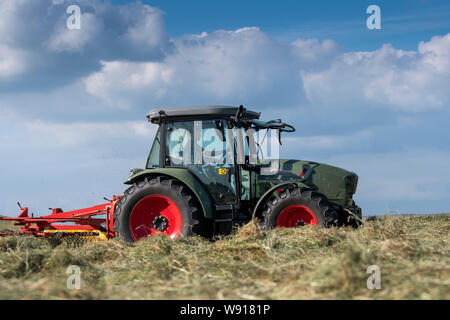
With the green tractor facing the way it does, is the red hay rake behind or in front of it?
behind

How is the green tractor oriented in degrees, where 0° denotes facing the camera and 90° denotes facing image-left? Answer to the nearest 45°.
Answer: approximately 270°
